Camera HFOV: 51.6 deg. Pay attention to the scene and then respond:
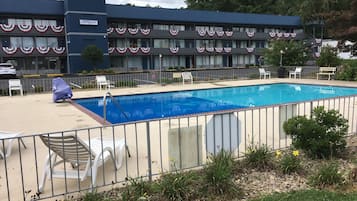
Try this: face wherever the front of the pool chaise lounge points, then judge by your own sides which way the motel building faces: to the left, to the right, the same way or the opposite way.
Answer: to the right

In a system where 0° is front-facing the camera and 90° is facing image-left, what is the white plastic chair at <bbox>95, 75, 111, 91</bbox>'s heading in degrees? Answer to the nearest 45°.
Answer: approximately 315°

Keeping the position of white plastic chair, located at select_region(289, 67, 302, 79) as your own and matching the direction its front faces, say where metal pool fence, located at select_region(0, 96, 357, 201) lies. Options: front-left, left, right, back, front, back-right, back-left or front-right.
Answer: front-left

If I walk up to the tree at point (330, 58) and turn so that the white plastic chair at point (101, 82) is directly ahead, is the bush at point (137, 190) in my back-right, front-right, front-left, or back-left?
front-left

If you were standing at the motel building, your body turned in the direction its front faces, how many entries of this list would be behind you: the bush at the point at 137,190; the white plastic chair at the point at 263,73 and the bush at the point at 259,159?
0

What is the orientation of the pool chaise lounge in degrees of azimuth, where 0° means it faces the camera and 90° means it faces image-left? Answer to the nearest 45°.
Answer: approximately 225°

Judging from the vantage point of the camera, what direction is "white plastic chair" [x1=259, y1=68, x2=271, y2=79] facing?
facing the viewer and to the right of the viewer

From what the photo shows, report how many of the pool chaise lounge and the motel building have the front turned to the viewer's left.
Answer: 0

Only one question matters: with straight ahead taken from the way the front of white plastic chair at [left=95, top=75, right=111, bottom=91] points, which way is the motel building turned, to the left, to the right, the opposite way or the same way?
the same way

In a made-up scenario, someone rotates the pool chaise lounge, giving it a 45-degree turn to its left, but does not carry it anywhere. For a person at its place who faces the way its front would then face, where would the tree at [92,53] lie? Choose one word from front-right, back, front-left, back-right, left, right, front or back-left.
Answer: front

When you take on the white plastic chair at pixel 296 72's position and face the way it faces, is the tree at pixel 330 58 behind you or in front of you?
behind

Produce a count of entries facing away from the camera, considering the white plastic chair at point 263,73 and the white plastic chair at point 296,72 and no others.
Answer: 0

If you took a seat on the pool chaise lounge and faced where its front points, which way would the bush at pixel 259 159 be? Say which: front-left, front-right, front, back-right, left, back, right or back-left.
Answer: front-right

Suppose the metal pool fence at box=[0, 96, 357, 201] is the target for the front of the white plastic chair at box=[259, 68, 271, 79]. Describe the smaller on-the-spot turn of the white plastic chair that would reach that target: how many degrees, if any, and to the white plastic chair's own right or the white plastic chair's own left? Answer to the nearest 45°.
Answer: approximately 45° to the white plastic chair's own right

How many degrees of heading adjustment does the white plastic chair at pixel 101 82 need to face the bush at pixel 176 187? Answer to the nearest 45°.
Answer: approximately 45° to its right

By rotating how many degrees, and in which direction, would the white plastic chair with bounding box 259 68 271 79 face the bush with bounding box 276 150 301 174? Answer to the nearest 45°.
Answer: approximately 45° to its right
